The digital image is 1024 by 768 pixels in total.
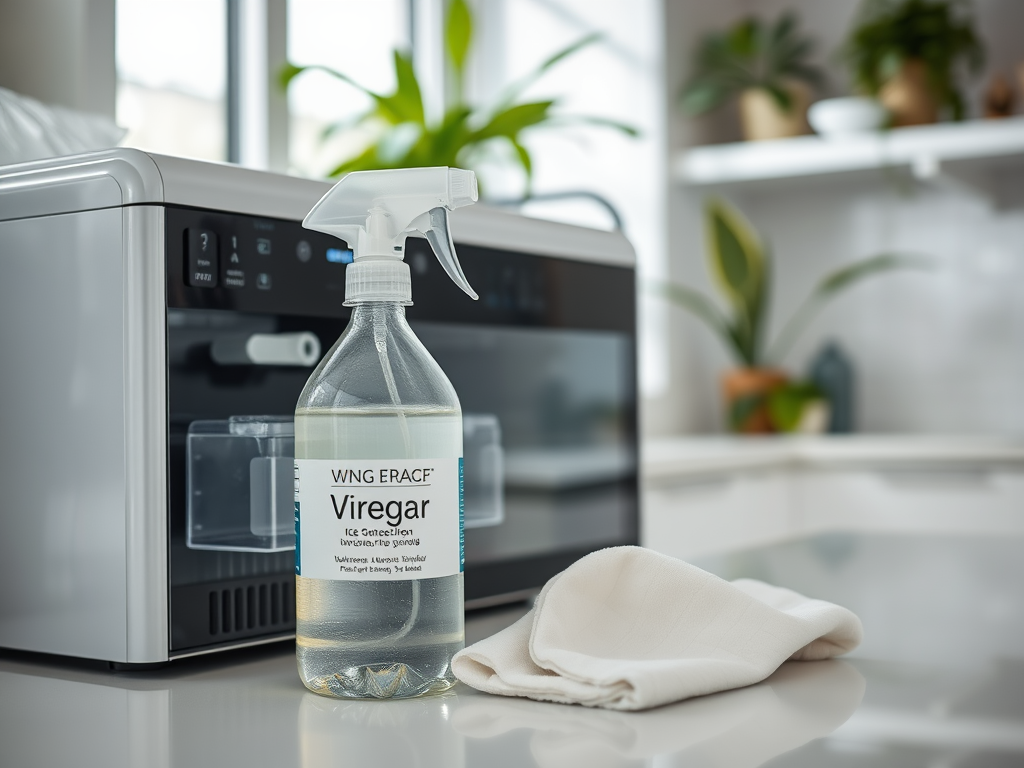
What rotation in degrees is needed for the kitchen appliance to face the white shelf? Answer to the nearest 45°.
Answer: approximately 90° to its left

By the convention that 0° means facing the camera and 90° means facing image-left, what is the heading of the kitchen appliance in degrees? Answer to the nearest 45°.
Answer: approximately 315°

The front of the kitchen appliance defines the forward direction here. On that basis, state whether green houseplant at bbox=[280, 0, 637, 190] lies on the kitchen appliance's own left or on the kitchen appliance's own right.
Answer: on the kitchen appliance's own left

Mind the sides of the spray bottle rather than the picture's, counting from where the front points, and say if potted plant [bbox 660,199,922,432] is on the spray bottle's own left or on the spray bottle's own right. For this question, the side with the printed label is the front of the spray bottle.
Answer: on the spray bottle's own left

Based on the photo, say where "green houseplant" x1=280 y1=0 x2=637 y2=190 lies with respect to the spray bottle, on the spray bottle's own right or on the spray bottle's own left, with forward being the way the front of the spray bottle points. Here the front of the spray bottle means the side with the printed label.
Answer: on the spray bottle's own left
